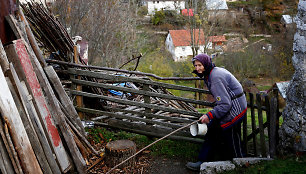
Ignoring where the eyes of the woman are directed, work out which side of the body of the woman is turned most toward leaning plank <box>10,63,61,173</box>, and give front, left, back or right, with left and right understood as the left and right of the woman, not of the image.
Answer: front

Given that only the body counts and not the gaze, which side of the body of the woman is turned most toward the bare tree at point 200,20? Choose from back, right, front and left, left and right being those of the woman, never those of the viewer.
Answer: right

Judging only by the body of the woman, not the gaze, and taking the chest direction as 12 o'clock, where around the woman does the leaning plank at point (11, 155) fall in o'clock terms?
The leaning plank is roughly at 11 o'clock from the woman.

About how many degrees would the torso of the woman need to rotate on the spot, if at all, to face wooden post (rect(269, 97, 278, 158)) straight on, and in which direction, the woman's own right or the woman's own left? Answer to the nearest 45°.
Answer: approximately 180°

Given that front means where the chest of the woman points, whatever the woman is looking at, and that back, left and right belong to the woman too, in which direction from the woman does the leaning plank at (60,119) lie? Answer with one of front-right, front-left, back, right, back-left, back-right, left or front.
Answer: front

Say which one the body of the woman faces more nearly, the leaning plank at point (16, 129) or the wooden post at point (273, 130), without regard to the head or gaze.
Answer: the leaning plank

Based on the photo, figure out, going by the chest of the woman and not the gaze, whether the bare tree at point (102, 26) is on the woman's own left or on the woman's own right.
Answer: on the woman's own right

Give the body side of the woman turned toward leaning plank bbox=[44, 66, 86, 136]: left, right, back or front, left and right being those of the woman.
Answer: front

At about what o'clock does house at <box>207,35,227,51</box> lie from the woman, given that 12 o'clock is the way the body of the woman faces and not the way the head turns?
The house is roughly at 3 o'clock from the woman.

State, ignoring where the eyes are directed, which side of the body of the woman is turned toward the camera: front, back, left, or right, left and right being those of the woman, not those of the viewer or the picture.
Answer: left

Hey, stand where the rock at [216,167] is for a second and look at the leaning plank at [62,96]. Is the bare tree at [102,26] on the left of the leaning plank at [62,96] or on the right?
right

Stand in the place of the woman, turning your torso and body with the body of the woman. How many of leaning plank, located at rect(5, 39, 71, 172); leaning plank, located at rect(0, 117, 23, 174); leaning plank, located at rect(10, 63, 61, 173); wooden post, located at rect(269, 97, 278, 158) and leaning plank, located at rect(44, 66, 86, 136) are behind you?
1

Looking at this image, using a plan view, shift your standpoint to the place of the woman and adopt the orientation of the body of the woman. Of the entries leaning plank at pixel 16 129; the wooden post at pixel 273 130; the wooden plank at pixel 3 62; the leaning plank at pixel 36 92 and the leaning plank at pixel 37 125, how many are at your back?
1
